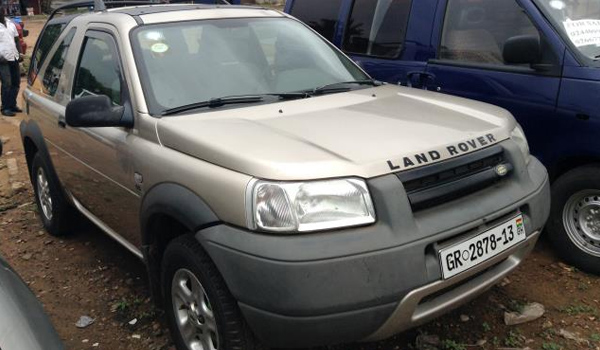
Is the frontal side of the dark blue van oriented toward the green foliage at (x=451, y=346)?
no

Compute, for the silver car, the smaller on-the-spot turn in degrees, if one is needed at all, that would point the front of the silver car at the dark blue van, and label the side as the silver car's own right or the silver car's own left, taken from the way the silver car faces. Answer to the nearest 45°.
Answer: approximately 90° to the silver car's own left

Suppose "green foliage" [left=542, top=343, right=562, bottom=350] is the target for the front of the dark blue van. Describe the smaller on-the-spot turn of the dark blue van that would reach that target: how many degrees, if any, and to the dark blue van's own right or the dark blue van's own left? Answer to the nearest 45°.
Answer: approximately 45° to the dark blue van's own right

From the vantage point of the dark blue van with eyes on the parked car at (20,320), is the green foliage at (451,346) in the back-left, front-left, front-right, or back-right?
front-left

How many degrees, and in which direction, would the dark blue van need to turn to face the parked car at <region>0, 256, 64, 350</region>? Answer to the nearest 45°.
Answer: approximately 90° to its right

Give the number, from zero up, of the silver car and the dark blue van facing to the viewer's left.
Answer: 0

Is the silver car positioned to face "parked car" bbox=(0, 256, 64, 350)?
no

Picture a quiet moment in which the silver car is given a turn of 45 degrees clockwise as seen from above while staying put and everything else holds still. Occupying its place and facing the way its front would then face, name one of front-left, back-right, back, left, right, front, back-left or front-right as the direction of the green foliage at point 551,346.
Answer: left

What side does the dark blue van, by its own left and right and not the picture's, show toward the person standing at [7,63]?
back

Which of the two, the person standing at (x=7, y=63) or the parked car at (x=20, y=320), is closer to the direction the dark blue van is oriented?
the parked car

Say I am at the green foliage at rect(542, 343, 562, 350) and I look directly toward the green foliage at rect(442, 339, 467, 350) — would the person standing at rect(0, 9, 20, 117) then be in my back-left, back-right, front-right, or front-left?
front-right

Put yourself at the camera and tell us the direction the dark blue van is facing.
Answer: facing the viewer and to the right of the viewer

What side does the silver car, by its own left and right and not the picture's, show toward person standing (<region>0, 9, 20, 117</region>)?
back
